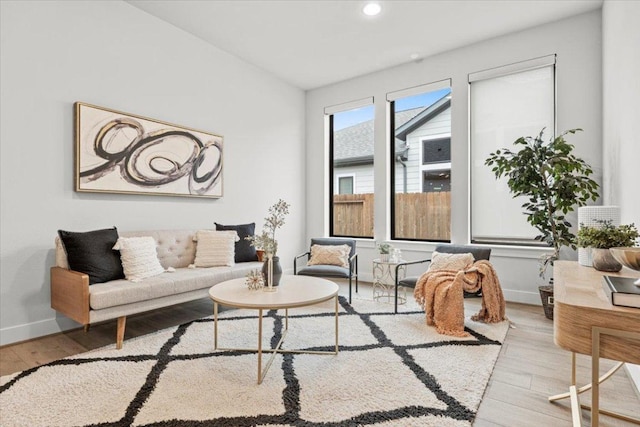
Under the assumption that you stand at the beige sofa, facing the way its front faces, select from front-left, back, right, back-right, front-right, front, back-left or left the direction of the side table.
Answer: front-left

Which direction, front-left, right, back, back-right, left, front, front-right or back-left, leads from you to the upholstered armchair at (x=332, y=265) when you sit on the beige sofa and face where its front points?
front-left

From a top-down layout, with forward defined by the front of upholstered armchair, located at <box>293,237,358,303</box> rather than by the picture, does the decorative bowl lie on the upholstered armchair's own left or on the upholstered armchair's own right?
on the upholstered armchair's own left

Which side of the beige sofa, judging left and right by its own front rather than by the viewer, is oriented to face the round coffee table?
front

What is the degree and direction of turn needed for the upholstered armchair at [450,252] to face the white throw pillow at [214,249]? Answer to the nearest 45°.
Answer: approximately 45° to its right

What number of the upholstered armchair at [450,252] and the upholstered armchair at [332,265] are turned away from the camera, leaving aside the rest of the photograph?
0

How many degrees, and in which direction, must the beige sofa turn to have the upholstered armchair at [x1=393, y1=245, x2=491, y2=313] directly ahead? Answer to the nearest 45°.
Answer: approximately 45° to its left

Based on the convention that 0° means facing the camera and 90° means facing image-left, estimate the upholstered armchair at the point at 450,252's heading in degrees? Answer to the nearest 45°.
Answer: approximately 45°

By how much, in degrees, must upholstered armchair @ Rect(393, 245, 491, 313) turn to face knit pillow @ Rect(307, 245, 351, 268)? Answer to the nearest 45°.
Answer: approximately 45° to its right

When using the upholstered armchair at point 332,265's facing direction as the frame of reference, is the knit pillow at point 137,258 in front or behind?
in front

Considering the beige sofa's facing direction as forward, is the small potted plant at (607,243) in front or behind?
in front

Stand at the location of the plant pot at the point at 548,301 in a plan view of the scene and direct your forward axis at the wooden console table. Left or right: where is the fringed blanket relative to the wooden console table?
right

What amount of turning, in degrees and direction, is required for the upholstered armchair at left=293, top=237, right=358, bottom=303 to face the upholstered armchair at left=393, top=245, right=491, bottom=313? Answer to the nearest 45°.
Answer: approximately 90° to its left

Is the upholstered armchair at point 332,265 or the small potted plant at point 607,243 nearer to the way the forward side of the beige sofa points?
the small potted plant

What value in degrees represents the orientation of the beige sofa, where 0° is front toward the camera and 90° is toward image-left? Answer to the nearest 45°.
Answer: approximately 315°
